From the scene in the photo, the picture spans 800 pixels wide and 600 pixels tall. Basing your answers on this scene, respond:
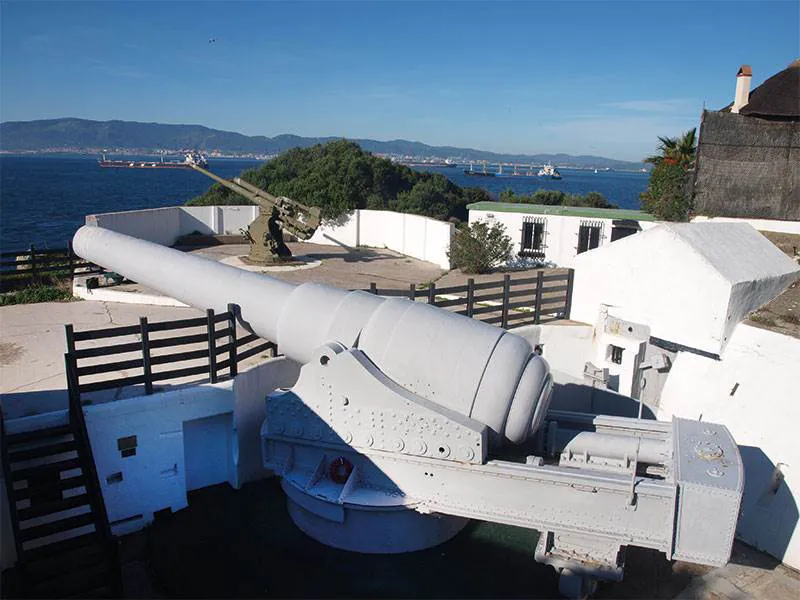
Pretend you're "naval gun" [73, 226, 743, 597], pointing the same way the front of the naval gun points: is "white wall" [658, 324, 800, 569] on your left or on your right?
on your right

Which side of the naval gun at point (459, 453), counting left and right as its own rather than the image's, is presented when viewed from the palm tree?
right

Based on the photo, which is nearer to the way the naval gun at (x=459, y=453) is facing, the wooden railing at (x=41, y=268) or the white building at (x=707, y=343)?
the wooden railing

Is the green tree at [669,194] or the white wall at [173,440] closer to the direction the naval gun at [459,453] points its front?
the white wall

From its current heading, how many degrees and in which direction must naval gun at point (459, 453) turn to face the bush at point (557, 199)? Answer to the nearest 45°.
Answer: approximately 45° to its right

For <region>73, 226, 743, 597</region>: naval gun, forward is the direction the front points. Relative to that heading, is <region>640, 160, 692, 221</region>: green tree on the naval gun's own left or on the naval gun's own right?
on the naval gun's own right

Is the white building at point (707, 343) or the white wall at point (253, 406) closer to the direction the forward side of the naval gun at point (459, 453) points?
the white wall

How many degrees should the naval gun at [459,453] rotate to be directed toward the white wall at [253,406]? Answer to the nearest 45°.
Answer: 0° — it already faces it

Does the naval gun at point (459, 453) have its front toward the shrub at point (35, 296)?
yes

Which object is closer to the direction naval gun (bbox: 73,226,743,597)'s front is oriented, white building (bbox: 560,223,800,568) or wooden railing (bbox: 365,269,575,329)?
the wooden railing

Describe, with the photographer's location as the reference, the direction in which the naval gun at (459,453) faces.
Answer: facing away from the viewer and to the left of the viewer

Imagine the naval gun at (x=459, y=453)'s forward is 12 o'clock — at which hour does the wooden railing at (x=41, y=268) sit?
The wooden railing is roughly at 12 o'clock from the naval gun.

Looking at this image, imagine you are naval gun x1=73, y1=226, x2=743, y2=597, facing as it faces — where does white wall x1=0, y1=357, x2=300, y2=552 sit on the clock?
The white wall is roughly at 11 o'clock from the naval gun.
